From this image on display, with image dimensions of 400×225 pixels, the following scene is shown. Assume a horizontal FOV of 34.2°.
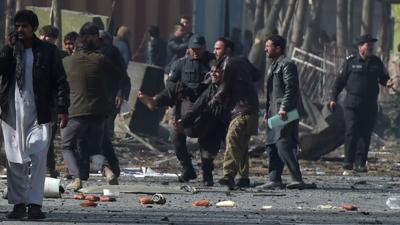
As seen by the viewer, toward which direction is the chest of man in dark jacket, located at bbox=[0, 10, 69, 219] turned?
toward the camera

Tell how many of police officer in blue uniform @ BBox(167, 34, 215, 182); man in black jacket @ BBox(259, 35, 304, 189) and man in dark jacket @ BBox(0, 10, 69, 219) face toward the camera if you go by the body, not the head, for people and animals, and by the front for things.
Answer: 2

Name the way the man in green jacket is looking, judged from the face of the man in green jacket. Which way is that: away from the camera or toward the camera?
away from the camera

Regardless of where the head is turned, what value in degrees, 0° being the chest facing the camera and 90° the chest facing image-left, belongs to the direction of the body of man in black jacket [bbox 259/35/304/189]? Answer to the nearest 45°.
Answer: approximately 90°

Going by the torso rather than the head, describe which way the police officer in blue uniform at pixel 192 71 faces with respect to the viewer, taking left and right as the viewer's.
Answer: facing the viewer

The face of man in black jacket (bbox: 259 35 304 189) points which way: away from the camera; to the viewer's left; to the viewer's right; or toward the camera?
to the viewer's left

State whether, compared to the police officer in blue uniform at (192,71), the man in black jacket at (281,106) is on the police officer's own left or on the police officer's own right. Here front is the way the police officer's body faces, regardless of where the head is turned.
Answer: on the police officer's own left
